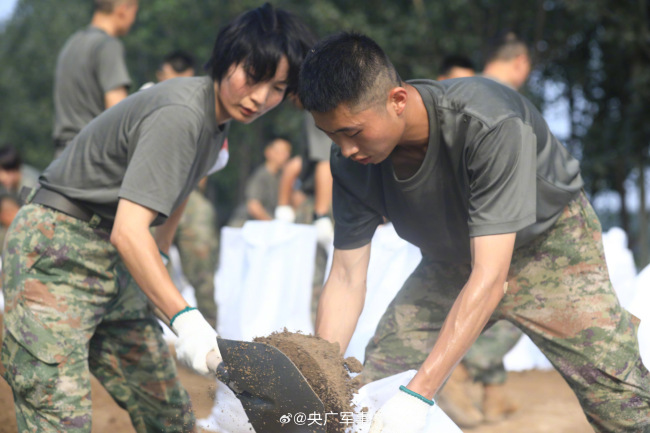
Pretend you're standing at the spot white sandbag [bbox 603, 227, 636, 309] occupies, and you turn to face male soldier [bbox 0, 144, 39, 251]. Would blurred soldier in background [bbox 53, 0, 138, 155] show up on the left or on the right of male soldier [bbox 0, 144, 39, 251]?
left

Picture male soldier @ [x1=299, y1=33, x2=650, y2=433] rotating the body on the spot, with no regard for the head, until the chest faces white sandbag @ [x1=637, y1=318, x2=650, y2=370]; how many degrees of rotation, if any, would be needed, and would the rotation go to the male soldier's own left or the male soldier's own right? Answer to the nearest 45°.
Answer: approximately 180°

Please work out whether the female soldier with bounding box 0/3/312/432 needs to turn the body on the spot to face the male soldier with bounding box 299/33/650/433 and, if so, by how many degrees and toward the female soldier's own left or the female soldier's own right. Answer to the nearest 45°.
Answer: approximately 45° to the female soldier's own left

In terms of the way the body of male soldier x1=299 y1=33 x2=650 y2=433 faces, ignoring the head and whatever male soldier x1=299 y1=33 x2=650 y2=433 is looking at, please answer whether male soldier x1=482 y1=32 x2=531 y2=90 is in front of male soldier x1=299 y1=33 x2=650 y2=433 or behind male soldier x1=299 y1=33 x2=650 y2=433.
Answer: behind

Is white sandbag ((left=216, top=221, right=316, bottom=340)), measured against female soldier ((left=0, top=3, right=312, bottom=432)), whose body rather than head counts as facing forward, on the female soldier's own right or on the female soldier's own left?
on the female soldier's own left

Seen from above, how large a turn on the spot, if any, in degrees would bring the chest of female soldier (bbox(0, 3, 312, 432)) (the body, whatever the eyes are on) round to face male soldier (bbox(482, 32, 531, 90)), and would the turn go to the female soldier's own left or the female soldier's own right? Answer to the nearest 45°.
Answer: approximately 90° to the female soldier's own left

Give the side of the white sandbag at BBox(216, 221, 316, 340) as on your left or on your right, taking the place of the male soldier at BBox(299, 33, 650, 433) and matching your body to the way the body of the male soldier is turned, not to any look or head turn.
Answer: on your right

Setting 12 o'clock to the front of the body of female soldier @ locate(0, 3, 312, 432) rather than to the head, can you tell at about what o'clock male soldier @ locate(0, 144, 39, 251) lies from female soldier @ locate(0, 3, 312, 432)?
male soldier @ locate(0, 144, 39, 251) is roughly at 7 o'clock from female soldier @ locate(0, 3, 312, 432).

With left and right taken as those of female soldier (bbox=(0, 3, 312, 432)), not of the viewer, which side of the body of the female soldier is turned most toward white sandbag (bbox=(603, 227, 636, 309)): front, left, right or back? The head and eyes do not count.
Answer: left
